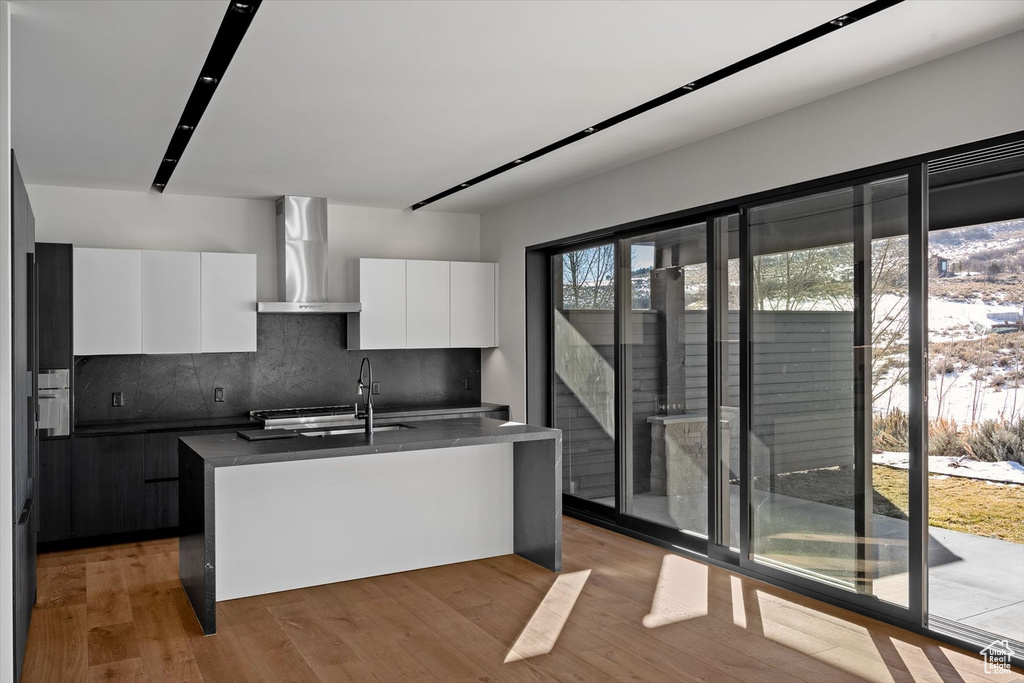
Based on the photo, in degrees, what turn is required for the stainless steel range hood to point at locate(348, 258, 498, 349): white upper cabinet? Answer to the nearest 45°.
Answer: approximately 90° to its left

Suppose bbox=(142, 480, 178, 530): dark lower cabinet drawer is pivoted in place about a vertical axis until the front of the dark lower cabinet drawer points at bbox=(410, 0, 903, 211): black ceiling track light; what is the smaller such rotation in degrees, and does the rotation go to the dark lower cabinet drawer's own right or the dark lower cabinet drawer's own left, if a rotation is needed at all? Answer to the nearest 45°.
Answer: approximately 45° to the dark lower cabinet drawer's own left

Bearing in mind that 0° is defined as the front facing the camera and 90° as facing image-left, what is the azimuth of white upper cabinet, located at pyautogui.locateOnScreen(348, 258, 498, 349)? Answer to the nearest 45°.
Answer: approximately 0°

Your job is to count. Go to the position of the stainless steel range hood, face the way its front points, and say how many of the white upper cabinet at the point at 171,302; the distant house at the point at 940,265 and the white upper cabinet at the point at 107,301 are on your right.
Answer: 2

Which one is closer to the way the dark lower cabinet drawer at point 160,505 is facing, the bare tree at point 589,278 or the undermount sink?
the undermount sink

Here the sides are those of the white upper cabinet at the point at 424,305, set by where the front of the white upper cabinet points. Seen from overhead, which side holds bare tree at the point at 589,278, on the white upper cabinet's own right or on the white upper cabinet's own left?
on the white upper cabinet's own left

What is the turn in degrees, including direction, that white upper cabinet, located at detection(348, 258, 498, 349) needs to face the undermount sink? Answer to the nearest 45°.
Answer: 0° — it already faces it
